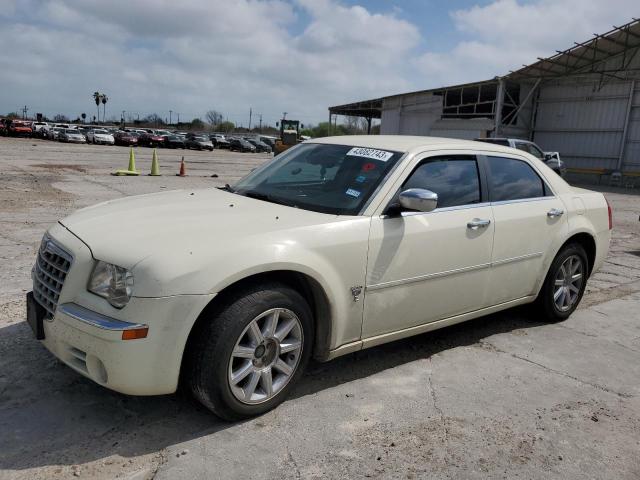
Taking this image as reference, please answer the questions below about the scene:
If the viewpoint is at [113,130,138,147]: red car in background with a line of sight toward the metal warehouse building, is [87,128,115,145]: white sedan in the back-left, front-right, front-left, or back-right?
back-right

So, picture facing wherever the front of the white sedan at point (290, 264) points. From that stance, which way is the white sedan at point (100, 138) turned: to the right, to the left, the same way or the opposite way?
to the left

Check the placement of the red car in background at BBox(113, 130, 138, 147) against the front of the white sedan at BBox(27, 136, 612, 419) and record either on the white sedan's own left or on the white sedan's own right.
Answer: on the white sedan's own right

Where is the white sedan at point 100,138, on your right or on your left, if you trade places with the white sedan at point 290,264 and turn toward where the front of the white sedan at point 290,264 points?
on your right

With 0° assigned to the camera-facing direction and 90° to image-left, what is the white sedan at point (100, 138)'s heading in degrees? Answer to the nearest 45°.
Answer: approximately 315°

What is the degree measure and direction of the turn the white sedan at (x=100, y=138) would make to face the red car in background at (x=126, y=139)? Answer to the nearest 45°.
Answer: approximately 45° to its left

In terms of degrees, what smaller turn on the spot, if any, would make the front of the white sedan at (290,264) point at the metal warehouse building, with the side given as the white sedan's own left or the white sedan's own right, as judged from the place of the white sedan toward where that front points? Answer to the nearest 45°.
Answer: approximately 180°

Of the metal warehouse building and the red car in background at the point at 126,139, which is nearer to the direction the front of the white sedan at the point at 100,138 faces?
the metal warehouse building

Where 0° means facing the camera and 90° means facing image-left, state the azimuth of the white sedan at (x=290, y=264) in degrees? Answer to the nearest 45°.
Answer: approximately 45°
